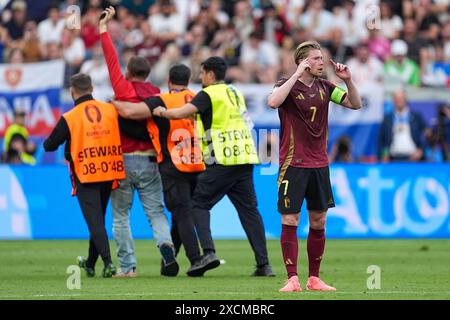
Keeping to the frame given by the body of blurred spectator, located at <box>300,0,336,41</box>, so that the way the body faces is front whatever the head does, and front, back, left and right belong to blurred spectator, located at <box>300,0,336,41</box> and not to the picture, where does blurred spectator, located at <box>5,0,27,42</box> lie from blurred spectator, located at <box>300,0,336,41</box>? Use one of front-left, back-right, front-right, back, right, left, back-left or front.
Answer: right

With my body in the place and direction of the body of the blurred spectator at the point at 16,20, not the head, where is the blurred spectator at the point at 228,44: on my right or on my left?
on my left

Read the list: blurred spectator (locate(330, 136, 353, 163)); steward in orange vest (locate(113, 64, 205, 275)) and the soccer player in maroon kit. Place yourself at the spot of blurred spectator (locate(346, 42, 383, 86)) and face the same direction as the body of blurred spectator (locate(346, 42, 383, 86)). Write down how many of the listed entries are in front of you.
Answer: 3
